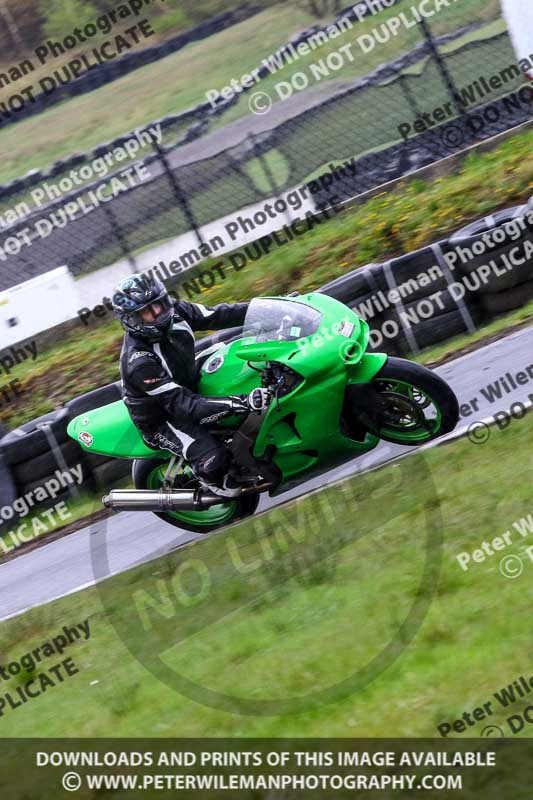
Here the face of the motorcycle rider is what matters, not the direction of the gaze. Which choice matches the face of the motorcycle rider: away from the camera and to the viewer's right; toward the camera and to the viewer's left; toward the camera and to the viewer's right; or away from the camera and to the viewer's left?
toward the camera and to the viewer's right

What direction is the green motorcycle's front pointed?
to the viewer's right
